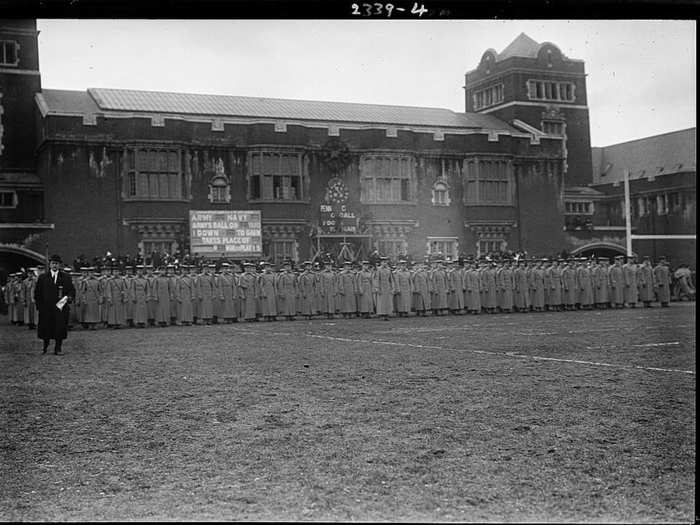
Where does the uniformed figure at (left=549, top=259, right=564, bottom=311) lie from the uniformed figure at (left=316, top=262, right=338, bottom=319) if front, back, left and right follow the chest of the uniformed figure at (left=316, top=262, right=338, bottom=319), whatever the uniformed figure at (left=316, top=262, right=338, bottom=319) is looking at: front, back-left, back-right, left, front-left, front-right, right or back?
left

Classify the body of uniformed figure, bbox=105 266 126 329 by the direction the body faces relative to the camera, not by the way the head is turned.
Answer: toward the camera

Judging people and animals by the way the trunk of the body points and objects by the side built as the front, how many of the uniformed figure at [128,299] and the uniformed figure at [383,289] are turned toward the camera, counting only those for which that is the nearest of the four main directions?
2

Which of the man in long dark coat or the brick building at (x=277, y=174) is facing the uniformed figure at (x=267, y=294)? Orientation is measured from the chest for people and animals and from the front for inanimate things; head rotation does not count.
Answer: the brick building

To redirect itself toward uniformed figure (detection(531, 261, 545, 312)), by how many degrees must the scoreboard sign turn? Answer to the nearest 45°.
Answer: approximately 45° to its left

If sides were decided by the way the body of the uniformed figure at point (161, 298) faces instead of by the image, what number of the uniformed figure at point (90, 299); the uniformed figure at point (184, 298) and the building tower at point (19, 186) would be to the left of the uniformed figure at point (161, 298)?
1

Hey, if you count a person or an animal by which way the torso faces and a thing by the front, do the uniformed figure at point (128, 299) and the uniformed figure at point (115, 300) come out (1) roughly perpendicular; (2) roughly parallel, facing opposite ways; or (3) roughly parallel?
roughly parallel

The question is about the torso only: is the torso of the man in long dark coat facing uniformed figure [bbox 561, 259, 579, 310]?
no

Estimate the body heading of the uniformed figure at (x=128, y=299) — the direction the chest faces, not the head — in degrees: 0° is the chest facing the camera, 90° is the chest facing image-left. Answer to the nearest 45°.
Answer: approximately 0°

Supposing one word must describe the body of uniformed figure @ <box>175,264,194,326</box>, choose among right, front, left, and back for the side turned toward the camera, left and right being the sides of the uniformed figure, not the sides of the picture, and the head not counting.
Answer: front

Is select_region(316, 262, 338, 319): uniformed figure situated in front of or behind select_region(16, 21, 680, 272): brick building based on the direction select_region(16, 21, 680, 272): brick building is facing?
in front

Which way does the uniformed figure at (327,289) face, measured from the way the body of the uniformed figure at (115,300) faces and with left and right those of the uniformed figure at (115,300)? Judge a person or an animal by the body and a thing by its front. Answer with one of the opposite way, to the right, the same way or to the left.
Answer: the same way

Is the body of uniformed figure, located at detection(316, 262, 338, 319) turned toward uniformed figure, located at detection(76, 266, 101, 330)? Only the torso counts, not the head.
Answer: no

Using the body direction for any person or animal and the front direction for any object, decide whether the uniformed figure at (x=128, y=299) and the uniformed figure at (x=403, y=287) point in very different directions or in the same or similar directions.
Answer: same or similar directions

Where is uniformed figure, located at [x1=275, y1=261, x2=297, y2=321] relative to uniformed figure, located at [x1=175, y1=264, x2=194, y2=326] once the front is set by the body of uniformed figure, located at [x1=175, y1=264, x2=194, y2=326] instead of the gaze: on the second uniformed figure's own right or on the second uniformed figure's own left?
on the second uniformed figure's own left

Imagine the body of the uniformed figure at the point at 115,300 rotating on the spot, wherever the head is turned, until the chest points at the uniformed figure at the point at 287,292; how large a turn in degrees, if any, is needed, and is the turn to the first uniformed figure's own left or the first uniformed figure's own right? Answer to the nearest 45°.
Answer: approximately 90° to the first uniformed figure's own left

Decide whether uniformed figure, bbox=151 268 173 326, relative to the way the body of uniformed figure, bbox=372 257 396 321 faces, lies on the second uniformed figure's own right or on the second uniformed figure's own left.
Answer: on the second uniformed figure's own right

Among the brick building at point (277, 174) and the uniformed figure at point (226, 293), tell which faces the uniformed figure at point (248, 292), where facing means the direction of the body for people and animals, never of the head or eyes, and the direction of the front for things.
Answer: the brick building

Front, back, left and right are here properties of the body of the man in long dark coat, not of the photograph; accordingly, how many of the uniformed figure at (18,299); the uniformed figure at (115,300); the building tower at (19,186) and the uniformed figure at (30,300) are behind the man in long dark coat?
4

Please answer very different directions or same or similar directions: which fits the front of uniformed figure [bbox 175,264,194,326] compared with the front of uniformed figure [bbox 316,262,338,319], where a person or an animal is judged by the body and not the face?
same or similar directions

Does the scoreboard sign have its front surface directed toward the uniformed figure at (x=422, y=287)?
no

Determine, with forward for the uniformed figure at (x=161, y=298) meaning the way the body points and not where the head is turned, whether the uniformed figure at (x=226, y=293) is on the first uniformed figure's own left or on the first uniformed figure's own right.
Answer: on the first uniformed figure's own left

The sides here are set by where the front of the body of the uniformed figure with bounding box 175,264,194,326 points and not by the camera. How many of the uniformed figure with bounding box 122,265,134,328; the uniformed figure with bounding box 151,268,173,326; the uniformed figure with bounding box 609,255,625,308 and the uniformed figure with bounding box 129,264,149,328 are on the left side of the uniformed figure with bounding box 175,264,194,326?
1

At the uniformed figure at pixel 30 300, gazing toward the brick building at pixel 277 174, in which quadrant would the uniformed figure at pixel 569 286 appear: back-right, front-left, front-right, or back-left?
front-right
